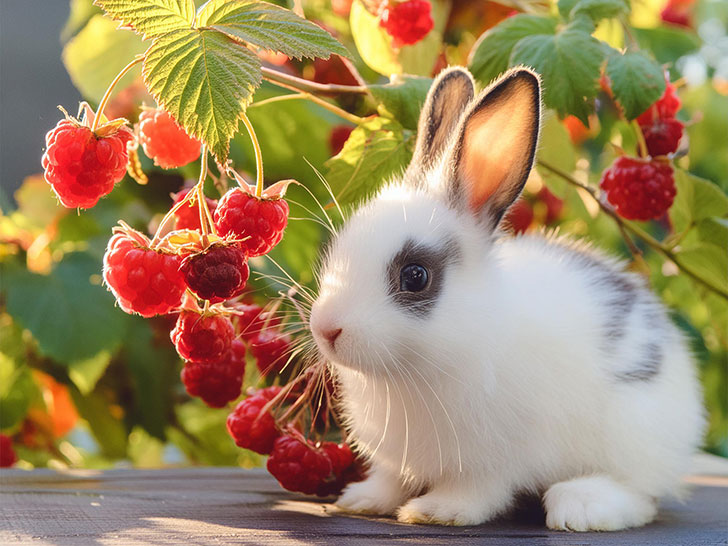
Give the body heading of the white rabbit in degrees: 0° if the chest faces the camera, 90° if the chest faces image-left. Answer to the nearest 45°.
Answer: approximately 45°

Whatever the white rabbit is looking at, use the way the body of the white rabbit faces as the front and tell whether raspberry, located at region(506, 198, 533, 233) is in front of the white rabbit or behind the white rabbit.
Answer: behind
